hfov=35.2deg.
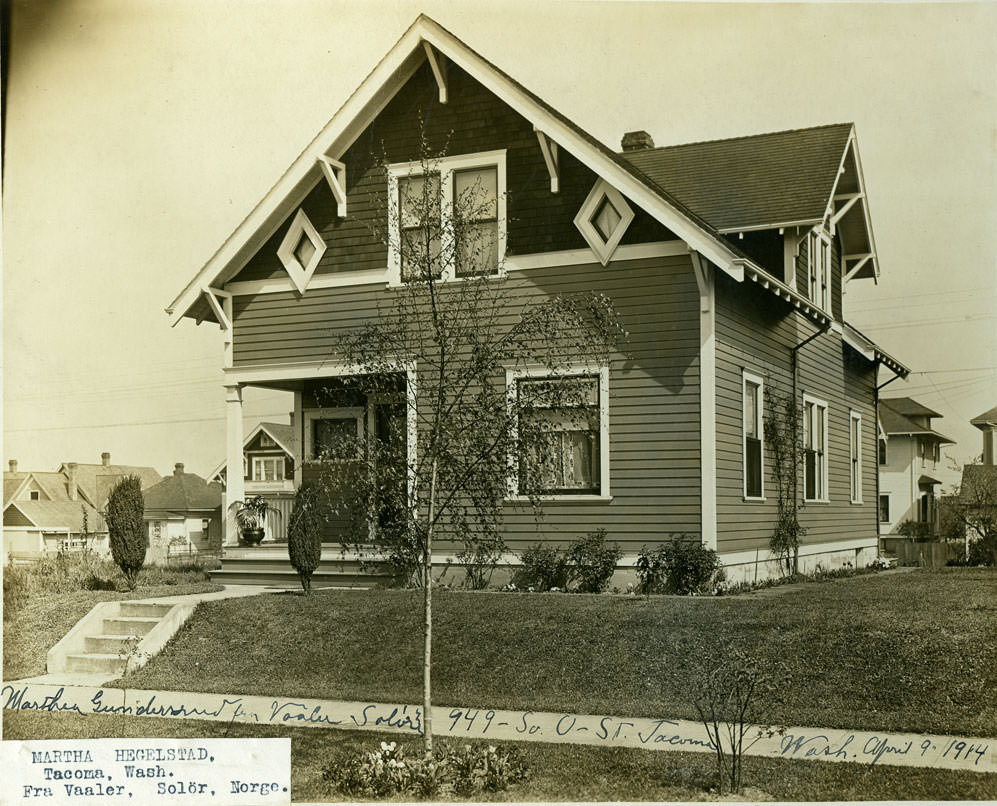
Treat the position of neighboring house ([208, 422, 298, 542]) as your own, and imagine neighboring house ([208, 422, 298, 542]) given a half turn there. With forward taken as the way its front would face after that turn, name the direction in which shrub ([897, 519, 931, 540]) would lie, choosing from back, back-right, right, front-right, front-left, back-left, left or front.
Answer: right

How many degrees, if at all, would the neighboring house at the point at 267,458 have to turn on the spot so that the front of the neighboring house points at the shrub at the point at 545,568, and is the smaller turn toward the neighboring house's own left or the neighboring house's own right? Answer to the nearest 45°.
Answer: approximately 45° to the neighboring house's own left

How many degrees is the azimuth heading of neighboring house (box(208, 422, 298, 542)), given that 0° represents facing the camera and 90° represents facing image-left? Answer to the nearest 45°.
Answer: approximately 45°

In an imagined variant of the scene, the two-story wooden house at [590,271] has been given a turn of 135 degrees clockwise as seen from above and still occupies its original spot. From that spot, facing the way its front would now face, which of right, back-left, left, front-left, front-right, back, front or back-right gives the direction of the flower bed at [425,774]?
back

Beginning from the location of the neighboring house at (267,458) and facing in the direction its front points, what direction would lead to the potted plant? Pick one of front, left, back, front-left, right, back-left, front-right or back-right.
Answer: front-left

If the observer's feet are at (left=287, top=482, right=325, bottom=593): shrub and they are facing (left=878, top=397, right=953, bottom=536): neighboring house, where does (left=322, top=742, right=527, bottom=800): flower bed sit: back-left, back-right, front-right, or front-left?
back-right

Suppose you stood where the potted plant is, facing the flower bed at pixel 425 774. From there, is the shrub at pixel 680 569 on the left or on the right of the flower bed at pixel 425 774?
left

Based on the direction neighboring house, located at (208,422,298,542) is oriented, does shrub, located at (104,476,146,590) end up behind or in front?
in front

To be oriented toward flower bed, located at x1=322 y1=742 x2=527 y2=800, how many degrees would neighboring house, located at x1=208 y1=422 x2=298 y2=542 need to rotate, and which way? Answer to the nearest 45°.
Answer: approximately 45° to its left

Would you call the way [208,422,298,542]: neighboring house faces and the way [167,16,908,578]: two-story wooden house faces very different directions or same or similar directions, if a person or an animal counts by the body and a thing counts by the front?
same or similar directions

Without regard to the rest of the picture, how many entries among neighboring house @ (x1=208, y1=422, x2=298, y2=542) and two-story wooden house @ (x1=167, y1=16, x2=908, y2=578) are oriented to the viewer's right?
0

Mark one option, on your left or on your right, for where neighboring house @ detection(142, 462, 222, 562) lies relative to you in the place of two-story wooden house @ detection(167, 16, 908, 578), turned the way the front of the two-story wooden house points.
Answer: on your right
